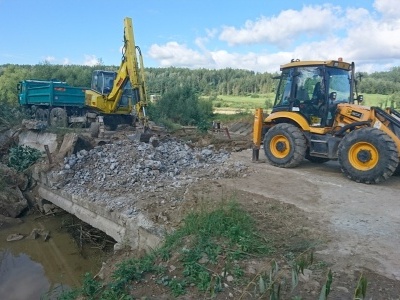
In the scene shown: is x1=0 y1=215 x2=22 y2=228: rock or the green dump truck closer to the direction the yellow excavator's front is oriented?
the rock

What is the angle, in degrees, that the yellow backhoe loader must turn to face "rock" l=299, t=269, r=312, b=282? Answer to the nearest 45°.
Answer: approximately 45° to its right

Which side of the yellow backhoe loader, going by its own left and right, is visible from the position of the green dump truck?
back

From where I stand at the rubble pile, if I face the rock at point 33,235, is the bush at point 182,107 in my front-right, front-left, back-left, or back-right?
back-right

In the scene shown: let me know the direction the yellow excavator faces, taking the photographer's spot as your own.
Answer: facing the viewer and to the right of the viewer

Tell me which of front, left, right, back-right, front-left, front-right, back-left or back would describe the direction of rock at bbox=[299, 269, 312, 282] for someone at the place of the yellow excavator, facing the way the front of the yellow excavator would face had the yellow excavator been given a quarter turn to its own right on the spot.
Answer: front-left

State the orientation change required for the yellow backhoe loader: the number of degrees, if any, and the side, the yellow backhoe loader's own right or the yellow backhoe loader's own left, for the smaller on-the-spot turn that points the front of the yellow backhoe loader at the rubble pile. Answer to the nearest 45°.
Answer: approximately 135° to the yellow backhoe loader's own right

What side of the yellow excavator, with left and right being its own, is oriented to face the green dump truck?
back

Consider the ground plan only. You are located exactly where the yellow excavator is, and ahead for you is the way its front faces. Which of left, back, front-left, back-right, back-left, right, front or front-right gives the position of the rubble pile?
front-right
